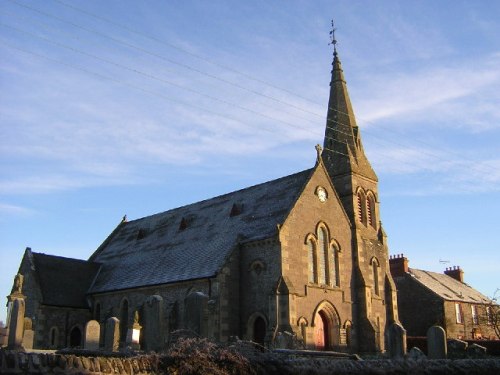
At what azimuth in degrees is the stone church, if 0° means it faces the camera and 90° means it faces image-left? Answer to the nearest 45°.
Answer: approximately 315°

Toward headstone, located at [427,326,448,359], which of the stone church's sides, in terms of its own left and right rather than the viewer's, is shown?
front

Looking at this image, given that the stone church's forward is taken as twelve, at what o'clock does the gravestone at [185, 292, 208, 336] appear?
The gravestone is roughly at 2 o'clock from the stone church.

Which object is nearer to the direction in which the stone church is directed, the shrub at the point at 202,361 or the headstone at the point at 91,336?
the shrub

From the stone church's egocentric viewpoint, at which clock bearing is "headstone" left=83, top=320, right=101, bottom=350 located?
The headstone is roughly at 3 o'clock from the stone church.

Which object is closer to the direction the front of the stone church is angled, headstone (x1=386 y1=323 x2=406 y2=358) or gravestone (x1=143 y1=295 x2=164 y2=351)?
the headstone

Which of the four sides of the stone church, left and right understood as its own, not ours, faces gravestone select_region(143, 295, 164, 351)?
right

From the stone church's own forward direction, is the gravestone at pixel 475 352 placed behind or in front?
in front

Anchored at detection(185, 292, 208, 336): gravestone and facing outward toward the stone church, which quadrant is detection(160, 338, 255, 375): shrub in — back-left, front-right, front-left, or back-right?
back-right

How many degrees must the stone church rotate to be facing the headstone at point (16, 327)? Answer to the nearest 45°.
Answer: approximately 90° to its right

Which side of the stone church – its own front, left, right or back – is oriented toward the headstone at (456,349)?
front

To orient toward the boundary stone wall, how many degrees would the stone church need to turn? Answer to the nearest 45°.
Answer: approximately 45° to its right

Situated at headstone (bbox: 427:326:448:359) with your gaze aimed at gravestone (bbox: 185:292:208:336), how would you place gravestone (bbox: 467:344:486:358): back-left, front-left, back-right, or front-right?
back-right
